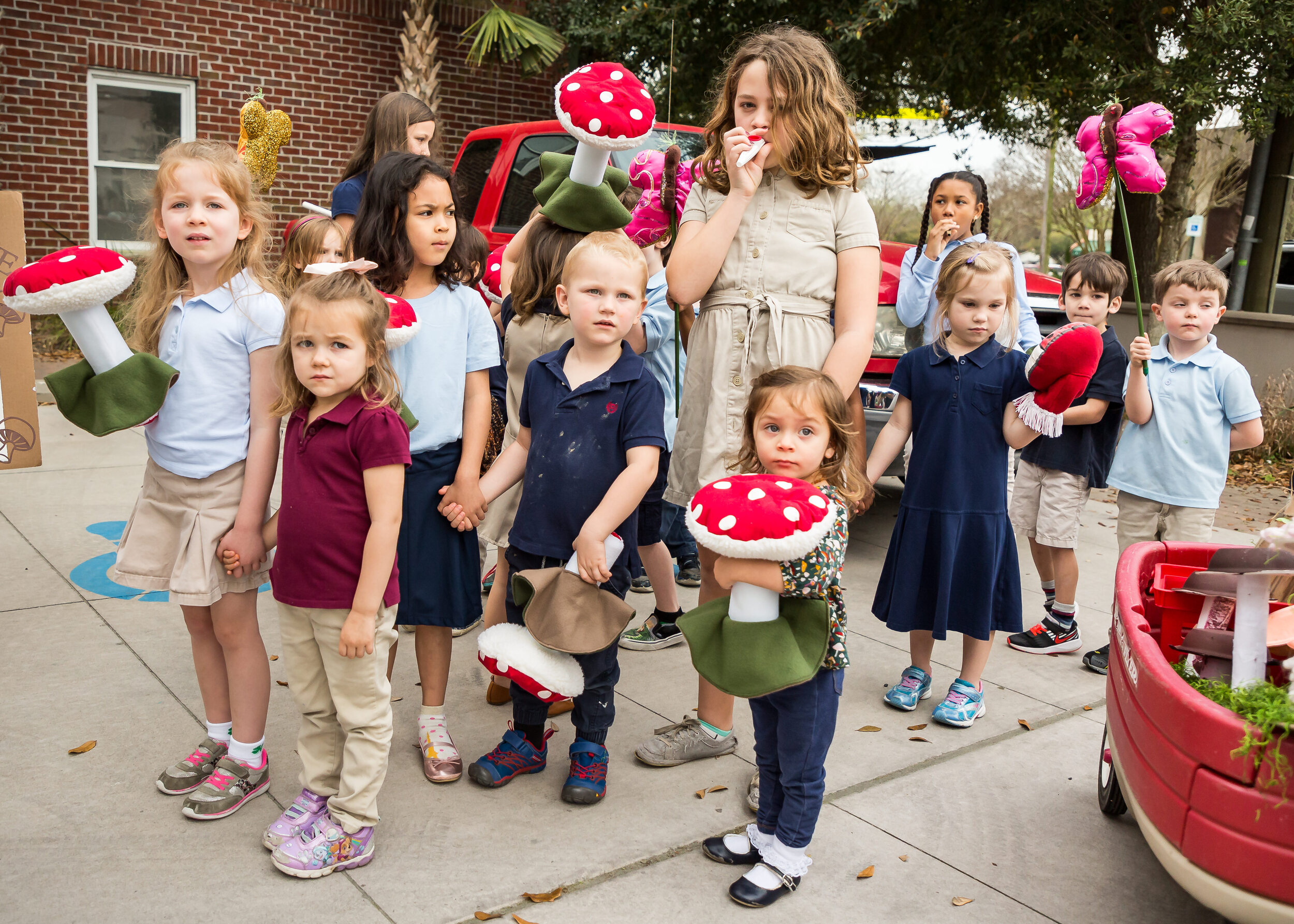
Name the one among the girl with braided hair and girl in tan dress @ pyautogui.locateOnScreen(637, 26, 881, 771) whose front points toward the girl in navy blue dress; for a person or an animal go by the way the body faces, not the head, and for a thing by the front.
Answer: the girl with braided hair

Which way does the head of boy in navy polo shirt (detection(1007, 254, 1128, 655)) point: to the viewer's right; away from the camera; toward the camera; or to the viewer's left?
toward the camera

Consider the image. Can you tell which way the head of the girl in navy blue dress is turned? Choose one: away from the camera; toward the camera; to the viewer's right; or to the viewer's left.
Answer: toward the camera

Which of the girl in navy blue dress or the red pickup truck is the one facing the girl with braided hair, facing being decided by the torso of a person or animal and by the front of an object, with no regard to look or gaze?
the red pickup truck

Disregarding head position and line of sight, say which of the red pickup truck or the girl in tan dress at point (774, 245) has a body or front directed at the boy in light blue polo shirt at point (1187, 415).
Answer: the red pickup truck

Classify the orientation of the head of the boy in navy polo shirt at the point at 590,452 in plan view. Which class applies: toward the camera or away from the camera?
toward the camera

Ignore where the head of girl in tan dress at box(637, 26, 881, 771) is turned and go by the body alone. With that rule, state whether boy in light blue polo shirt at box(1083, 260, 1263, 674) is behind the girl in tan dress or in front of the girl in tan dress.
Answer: behind

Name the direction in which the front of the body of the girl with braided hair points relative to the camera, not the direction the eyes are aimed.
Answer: toward the camera

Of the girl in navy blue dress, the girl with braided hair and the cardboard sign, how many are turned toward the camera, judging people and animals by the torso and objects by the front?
3

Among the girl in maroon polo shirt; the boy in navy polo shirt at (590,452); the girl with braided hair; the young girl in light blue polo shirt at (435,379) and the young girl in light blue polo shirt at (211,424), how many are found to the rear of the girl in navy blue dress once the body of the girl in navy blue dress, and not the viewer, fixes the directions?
1

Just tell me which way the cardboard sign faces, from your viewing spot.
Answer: facing the viewer

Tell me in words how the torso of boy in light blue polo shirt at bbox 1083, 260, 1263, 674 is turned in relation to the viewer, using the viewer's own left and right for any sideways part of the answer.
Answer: facing the viewer and to the left of the viewer

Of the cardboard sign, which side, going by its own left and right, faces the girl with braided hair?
left

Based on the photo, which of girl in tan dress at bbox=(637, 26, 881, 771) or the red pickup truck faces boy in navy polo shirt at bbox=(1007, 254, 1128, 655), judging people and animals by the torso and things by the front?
the red pickup truck
